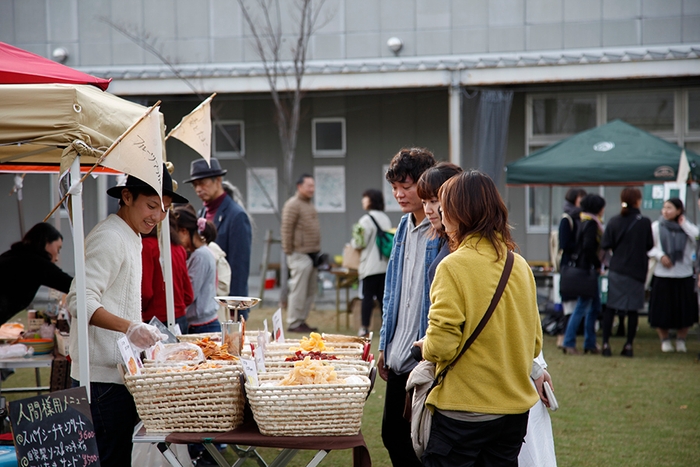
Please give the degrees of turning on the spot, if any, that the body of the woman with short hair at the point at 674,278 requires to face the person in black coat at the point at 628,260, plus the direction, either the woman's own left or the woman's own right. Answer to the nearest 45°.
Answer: approximately 45° to the woman's own right

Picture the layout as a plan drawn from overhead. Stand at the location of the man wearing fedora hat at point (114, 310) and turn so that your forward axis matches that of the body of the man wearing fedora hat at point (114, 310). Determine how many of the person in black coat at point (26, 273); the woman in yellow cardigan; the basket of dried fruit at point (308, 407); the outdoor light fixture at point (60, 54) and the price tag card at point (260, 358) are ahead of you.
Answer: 3

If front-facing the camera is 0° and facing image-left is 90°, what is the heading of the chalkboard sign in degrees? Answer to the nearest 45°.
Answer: approximately 0°

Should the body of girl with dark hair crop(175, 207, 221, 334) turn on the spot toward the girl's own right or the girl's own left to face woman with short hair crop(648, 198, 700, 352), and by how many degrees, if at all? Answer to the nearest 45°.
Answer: approximately 135° to the girl's own right

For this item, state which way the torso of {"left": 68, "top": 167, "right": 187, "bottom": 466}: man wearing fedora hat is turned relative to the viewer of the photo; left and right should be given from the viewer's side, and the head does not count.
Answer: facing the viewer and to the right of the viewer

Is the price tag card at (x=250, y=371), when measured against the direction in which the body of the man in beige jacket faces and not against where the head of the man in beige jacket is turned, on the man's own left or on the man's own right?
on the man's own right

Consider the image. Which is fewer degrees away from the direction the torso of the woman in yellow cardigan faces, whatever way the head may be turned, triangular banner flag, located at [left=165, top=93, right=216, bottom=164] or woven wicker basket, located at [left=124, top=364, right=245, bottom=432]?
the triangular banner flag

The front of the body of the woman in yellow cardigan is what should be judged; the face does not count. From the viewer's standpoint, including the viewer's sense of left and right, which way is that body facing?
facing away from the viewer and to the left of the viewer

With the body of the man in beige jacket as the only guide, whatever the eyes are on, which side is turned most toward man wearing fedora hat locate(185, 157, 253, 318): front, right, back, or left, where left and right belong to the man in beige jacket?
right
